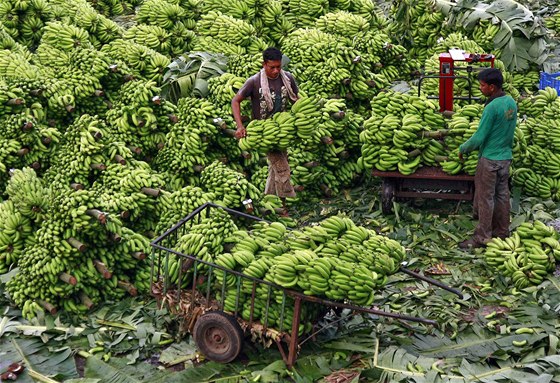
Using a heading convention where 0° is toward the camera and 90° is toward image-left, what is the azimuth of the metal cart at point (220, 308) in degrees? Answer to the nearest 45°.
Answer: approximately 315°

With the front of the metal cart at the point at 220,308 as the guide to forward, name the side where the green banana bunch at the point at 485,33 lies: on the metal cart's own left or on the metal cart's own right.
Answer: on the metal cart's own left

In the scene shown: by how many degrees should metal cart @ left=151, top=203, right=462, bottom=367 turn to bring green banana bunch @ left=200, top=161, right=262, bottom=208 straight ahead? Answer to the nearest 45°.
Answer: approximately 135° to its left

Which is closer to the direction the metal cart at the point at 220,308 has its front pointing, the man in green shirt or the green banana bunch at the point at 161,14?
the man in green shirt

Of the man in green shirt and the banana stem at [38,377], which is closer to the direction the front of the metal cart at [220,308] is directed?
the man in green shirt

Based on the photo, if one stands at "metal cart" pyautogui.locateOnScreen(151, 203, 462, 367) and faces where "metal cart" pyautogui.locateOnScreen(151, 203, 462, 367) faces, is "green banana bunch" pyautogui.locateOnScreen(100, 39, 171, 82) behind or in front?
behind

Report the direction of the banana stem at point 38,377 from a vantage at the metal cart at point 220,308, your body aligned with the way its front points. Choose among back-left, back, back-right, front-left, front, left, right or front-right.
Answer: back-right

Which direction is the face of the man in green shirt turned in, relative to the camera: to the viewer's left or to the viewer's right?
to the viewer's left

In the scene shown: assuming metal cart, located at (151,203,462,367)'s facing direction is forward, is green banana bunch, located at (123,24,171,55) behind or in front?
behind

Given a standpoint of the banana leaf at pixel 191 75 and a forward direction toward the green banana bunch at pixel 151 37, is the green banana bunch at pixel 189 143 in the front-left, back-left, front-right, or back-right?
back-left

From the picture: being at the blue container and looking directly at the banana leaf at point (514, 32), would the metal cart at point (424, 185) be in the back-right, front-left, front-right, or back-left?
back-left

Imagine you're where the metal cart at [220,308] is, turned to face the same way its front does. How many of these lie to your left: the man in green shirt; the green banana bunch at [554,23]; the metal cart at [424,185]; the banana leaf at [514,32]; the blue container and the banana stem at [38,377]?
5

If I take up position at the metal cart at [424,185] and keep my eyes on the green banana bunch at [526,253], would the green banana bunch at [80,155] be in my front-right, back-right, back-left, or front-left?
back-right

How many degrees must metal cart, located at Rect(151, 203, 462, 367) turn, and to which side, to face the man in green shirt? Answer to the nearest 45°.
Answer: approximately 90° to its left

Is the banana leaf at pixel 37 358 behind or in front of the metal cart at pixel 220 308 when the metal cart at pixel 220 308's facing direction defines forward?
behind

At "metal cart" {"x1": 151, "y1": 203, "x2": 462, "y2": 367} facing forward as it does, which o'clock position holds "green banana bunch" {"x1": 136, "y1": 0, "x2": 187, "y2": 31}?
The green banana bunch is roughly at 7 o'clock from the metal cart.

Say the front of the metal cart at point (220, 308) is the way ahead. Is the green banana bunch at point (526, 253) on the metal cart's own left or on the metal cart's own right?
on the metal cart's own left

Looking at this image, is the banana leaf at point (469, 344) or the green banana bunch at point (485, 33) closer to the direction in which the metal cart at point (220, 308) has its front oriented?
the banana leaf
